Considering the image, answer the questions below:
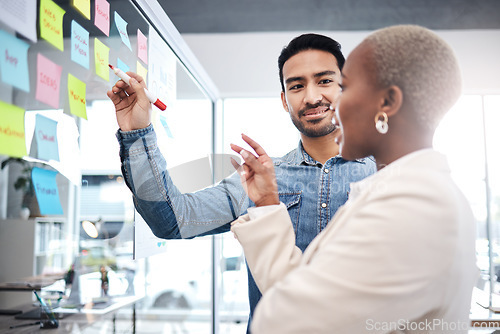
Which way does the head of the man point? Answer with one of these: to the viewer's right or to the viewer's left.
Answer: to the viewer's right

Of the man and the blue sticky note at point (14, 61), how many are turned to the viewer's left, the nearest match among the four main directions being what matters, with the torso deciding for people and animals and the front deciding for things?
0

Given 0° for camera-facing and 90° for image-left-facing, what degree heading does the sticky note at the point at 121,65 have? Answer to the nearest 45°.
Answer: approximately 315°

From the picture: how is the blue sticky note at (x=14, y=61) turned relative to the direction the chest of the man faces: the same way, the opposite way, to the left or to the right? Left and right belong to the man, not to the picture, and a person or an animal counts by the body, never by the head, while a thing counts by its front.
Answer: to the left

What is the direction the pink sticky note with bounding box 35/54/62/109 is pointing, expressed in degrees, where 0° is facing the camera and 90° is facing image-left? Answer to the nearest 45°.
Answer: approximately 315°

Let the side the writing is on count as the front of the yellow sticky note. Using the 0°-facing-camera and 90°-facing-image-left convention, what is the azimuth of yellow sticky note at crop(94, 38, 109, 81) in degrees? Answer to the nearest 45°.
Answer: approximately 315°

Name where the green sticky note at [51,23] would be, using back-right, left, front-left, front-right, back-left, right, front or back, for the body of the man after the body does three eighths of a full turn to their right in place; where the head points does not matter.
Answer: left

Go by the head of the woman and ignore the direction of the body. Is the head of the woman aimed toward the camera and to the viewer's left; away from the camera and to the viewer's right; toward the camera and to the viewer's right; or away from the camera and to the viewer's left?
away from the camera and to the viewer's left
